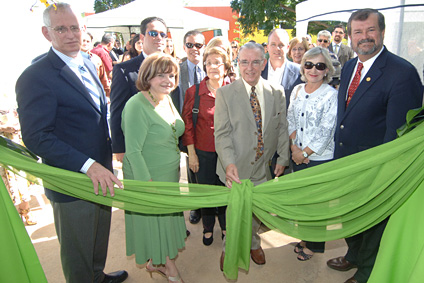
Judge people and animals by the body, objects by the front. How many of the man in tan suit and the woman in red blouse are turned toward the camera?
2

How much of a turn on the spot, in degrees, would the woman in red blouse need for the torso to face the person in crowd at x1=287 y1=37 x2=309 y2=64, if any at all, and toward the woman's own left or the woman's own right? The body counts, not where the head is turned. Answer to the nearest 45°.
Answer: approximately 135° to the woman's own left

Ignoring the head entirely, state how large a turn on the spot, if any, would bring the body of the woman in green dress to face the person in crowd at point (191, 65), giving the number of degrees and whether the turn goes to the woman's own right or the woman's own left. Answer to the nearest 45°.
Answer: approximately 135° to the woman's own left

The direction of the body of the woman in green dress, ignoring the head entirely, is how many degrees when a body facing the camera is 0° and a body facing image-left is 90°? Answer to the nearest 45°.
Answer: approximately 315°

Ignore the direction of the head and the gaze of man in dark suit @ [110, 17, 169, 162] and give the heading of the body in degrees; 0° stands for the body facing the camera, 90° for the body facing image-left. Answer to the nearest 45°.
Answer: approximately 315°

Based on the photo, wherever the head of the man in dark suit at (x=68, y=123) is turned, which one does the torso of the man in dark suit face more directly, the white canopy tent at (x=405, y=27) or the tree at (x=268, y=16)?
the white canopy tent

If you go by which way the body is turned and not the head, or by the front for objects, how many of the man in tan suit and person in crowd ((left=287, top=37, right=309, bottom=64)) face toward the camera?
2

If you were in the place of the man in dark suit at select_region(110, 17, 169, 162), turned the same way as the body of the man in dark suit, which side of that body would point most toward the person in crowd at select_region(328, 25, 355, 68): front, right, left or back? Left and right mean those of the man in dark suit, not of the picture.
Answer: left
